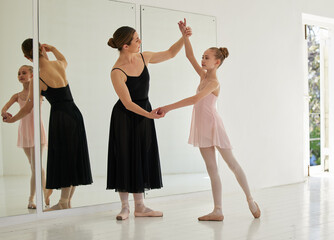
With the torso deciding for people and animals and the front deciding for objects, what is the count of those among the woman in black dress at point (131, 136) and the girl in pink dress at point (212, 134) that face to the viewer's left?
1

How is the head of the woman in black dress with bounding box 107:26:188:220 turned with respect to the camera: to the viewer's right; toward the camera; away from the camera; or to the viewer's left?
to the viewer's right

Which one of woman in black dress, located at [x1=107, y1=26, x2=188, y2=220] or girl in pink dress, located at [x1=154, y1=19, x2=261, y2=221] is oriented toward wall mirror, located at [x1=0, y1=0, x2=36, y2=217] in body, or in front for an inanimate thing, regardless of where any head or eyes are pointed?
the girl in pink dress

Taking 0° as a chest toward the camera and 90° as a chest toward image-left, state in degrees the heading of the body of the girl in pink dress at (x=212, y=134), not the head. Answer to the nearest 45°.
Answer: approximately 90°

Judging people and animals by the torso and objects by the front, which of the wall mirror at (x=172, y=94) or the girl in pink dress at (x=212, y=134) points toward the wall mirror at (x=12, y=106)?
the girl in pink dress

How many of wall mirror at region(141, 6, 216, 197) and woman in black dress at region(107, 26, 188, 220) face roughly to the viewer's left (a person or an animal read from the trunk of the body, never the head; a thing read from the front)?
0

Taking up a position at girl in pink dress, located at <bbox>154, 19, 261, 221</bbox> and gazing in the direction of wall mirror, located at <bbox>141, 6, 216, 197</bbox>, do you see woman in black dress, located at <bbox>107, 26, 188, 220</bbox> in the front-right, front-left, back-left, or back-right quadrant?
front-left

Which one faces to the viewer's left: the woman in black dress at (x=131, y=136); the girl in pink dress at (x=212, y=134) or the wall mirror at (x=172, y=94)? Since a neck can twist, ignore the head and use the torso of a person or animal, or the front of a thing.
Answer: the girl in pink dress

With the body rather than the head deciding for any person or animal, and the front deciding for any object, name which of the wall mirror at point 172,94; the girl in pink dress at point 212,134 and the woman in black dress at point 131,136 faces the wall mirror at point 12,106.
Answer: the girl in pink dress

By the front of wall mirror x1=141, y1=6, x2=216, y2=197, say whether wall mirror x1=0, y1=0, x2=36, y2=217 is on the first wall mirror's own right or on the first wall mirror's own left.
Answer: on the first wall mirror's own right

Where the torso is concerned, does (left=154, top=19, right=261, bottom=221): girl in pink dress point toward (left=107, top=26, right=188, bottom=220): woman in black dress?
yes

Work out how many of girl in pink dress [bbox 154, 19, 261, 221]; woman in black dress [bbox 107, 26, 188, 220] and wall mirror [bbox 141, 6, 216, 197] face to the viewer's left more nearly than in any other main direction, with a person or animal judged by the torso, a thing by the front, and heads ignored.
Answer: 1

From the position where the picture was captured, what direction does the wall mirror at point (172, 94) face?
facing the viewer and to the right of the viewer

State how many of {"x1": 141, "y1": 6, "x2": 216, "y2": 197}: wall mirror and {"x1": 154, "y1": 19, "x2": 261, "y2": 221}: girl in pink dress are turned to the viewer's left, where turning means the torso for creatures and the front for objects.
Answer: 1

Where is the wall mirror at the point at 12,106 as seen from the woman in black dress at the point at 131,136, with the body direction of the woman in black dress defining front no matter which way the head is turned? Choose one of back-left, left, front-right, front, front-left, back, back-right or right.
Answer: back-right

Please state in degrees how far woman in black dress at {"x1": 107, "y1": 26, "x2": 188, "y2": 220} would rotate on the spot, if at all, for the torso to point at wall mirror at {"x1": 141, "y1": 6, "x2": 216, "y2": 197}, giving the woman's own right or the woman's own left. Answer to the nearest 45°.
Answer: approximately 90° to the woman's own left

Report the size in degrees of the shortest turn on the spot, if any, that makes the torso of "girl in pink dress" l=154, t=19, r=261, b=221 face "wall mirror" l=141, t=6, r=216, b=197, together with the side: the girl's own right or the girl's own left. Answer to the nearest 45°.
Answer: approximately 45° to the girl's own right
